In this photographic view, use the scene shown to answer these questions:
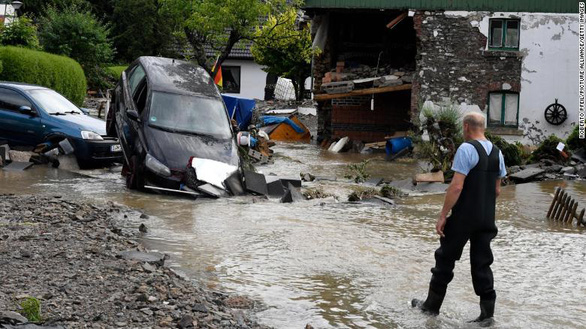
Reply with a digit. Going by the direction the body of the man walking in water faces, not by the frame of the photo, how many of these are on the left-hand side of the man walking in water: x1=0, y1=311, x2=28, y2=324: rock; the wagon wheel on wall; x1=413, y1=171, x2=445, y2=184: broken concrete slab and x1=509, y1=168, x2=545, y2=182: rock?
1

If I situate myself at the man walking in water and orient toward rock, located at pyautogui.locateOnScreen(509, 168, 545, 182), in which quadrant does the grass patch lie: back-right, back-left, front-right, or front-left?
back-left

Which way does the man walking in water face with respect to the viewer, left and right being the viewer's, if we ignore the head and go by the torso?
facing away from the viewer and to the left of the viewer

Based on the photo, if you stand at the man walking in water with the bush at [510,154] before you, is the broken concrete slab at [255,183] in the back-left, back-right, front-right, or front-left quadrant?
front-left

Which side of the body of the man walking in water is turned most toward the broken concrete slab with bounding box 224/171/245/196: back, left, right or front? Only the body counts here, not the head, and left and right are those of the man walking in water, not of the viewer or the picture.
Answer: front

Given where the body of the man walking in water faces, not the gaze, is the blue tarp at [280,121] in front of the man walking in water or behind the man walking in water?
in front

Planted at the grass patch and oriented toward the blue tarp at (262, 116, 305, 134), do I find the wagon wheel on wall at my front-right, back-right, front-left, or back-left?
front-right

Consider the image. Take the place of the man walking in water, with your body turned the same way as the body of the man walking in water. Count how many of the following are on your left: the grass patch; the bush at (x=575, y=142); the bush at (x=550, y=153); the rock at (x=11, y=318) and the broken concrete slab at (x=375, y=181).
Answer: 2

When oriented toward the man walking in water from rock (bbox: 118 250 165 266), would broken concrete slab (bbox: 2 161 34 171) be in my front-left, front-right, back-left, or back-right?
back-left

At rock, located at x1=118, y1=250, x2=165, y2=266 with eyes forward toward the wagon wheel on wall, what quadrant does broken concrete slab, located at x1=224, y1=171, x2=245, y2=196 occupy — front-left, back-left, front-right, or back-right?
front-left

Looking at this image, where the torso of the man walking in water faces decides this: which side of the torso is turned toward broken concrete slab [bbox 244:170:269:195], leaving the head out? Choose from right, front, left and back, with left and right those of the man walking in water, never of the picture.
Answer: front

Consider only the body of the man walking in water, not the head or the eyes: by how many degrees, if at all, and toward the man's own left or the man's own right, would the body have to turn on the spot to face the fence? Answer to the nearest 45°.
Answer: approximately 45° to the man's own right

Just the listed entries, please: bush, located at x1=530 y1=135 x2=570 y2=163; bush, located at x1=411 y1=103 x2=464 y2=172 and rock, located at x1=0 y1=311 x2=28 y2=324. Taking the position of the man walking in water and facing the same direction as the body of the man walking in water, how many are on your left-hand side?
1

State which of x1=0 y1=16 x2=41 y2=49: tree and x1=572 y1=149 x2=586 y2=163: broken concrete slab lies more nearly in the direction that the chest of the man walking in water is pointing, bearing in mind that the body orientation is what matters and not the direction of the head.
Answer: the tree

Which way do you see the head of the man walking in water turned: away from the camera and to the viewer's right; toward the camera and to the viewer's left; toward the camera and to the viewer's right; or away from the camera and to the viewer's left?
away from the camera and to the viewer's left

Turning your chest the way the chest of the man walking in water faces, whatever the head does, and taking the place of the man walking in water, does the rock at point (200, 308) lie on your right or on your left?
on your left

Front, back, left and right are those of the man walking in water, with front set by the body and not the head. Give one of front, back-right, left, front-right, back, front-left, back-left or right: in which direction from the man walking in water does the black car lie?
front
